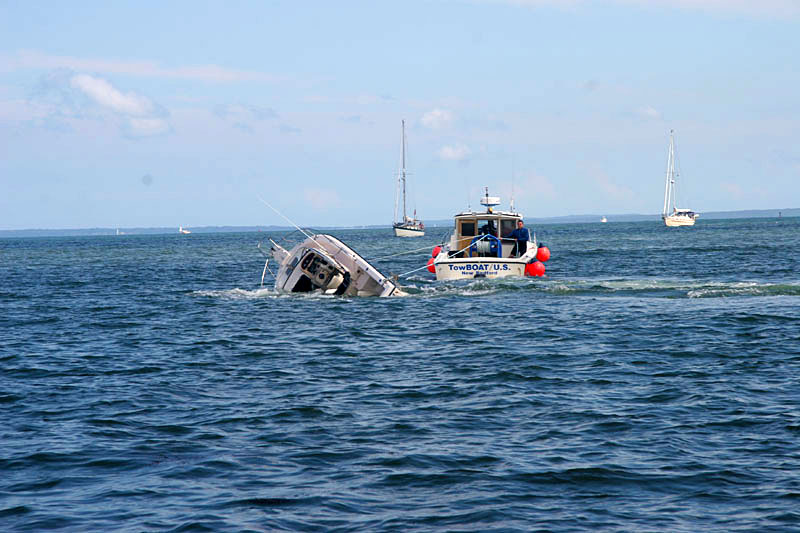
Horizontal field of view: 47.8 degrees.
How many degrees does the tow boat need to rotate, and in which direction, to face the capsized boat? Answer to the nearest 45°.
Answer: approximately 135° to its left

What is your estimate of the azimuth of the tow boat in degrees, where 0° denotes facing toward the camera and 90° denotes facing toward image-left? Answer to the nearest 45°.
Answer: approximately 180°
